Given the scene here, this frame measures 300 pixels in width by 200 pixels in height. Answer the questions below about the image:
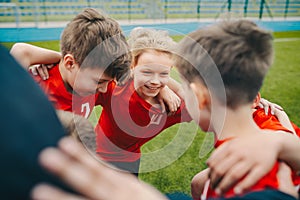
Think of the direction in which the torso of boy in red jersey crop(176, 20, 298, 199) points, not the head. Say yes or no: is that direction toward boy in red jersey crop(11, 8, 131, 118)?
yes

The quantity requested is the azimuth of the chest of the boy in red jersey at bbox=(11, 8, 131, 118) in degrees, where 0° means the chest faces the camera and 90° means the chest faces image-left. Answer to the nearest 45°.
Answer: approximately 315°

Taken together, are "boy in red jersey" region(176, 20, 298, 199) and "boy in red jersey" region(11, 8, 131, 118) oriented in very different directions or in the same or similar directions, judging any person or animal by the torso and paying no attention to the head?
very different directions

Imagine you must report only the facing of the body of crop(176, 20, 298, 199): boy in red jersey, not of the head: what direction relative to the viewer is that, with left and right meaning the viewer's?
facing away from the viewer and to the left of the viewer

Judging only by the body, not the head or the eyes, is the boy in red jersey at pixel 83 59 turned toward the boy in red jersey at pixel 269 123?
yes

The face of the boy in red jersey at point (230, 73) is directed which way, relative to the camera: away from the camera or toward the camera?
away from the camera
